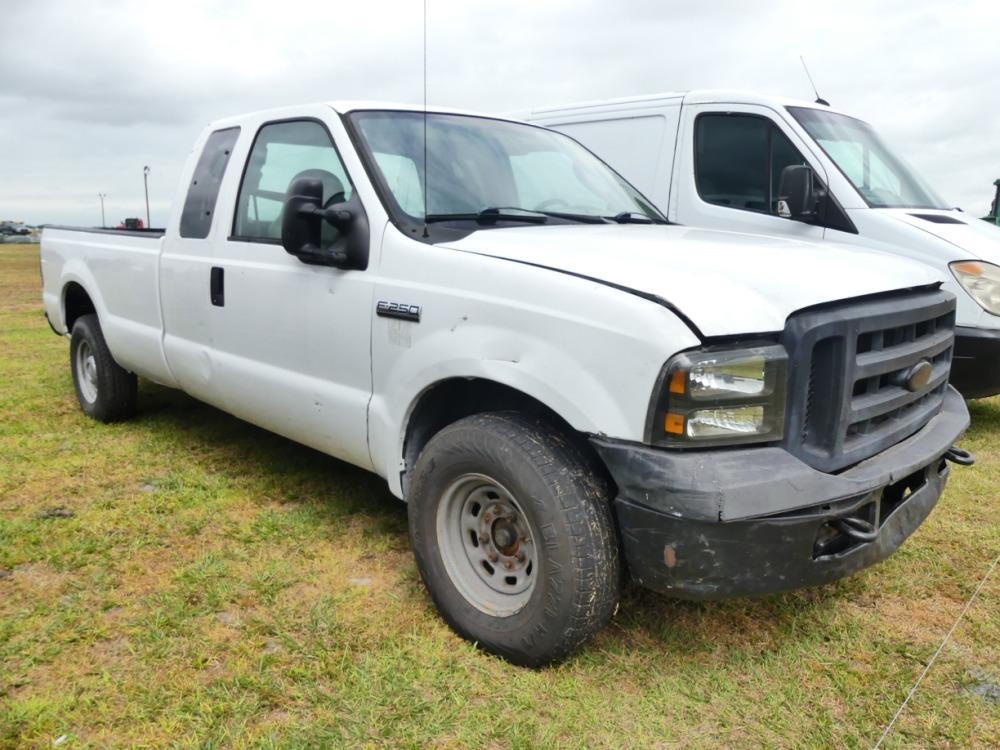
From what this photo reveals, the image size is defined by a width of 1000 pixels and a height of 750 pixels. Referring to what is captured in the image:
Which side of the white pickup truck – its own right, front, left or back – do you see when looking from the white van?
left

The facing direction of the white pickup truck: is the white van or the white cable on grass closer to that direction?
the white cable on grass

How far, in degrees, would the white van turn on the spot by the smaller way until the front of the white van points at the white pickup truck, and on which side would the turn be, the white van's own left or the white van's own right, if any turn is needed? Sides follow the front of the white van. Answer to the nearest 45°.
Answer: approximately 45° to the white van's own right

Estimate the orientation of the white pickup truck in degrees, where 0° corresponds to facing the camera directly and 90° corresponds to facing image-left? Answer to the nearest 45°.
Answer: approximately 315°

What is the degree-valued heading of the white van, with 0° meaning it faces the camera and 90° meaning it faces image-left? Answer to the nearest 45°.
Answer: approximately 315°
